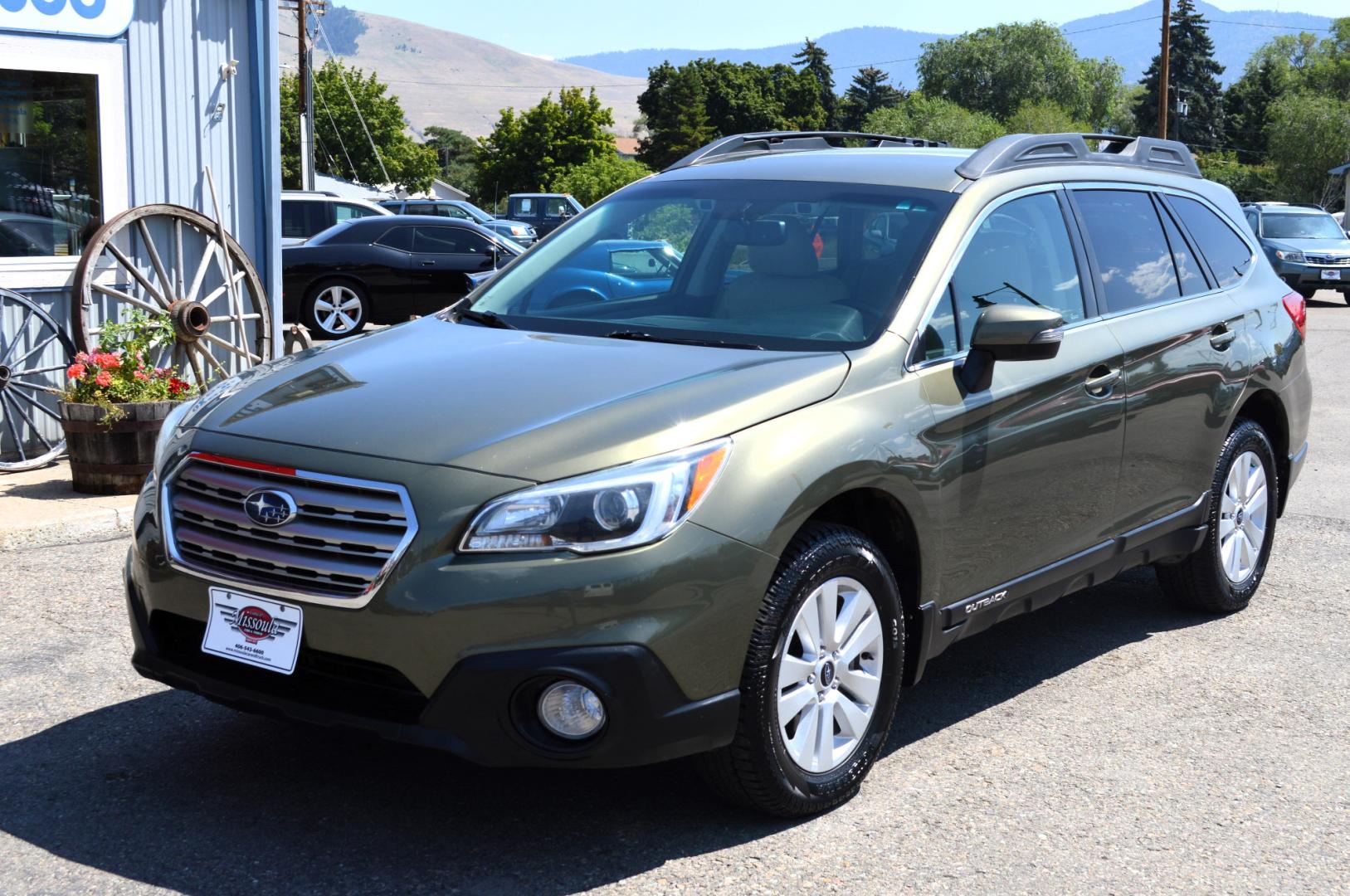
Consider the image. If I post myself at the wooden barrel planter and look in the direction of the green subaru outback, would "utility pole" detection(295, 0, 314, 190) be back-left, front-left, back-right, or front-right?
back-left

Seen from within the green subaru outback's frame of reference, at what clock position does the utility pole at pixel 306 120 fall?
The utility pole is roughly at 4 o'clock from the green subaru outback.

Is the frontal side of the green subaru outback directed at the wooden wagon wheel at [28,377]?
no

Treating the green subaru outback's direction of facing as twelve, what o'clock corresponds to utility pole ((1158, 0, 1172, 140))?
The utility pole is roughly at 5 o'clock from the green subaru outback.

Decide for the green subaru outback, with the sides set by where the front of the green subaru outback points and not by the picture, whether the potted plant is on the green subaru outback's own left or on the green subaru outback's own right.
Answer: on the green subaru outback's own right

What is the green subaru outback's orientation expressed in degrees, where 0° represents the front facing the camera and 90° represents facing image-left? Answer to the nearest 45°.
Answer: approximately 45°

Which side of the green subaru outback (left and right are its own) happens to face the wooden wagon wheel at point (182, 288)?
right

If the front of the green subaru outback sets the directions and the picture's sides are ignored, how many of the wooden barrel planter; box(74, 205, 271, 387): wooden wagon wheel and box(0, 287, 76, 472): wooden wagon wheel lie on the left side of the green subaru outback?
0

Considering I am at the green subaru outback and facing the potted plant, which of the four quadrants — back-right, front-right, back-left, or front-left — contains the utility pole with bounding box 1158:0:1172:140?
front-right

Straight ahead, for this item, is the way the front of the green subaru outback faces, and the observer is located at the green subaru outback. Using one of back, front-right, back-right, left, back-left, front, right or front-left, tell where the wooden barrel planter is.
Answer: right
